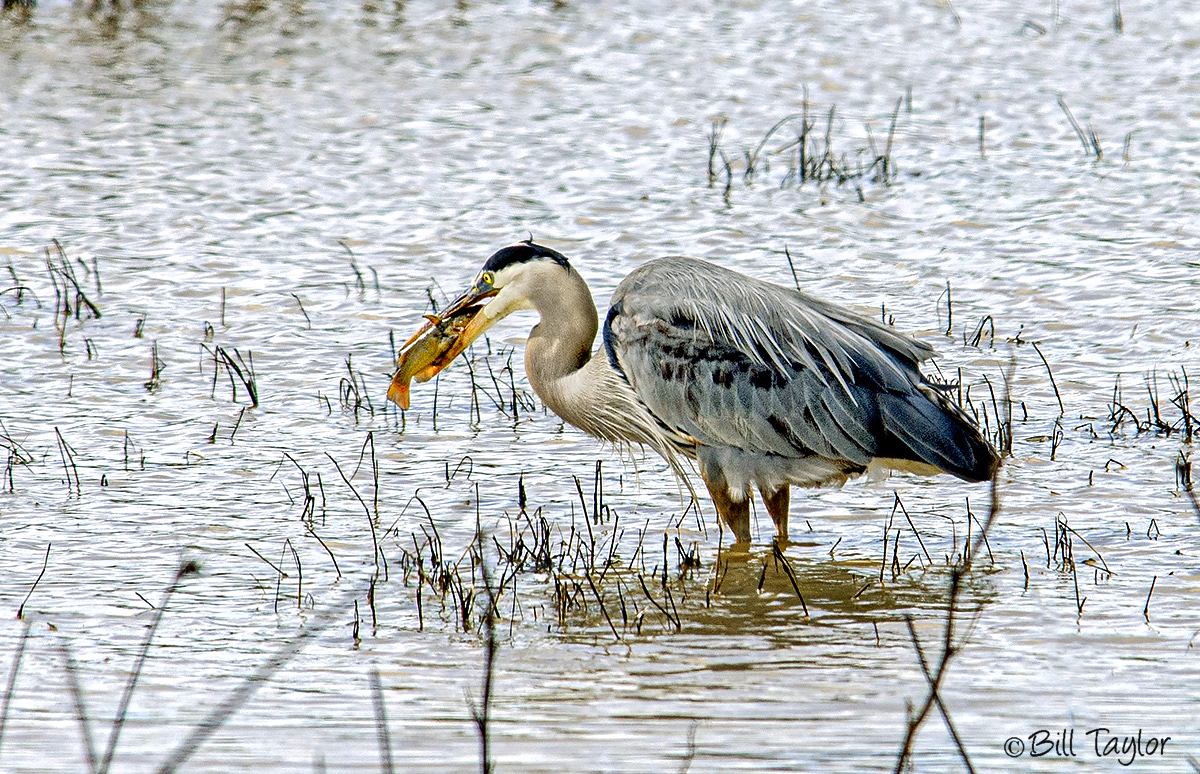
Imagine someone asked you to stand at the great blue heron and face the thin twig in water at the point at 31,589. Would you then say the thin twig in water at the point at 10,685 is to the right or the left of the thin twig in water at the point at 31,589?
left

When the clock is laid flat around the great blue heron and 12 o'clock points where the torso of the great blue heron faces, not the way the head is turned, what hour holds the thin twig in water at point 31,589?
The thin twig in water is roughly at 11 o'clock from the great blue heron.

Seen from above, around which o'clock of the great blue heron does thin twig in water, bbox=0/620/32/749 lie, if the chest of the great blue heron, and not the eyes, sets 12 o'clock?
The thin twig in water is roughly at 10 o'clock from the great blue heron.

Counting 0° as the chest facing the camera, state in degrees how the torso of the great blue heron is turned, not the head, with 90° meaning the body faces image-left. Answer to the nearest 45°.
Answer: approximately 90°

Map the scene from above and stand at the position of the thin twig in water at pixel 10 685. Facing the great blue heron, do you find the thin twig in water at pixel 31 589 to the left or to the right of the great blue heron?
left

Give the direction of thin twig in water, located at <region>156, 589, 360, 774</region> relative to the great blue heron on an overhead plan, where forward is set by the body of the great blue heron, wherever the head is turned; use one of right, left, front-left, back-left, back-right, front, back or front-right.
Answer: front-left
